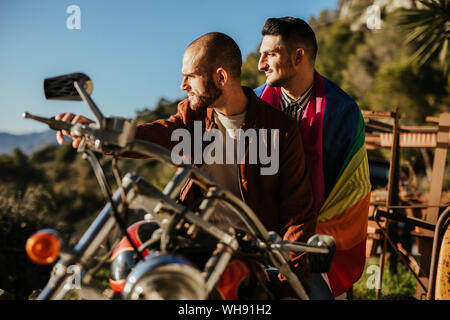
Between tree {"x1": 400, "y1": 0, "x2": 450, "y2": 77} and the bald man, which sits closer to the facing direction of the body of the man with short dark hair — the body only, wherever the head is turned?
the bald man

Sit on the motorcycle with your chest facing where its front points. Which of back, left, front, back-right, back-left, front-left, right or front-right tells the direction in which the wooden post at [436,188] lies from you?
back

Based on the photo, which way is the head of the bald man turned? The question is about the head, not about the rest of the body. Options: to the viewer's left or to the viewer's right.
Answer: to the viewer's left

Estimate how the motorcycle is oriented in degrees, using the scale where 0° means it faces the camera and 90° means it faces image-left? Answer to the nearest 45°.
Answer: approximately 45°

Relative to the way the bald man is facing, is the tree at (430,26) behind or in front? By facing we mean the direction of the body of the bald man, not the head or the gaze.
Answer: behind

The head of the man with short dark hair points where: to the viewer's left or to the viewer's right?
to the viewer's left

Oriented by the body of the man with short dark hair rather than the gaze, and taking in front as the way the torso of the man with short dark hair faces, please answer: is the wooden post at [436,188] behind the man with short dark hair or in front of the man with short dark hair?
behind

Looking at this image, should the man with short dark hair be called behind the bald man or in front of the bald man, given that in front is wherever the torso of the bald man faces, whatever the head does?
behind

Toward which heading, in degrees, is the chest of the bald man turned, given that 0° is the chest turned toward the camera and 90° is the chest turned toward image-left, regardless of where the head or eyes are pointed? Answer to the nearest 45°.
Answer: approximately 45°

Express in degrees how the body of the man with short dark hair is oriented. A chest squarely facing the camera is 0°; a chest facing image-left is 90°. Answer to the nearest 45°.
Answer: approximately 45°

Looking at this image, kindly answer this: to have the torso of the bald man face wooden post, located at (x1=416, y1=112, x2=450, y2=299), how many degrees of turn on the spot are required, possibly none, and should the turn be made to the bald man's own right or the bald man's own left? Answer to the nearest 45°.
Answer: approximately 180°
